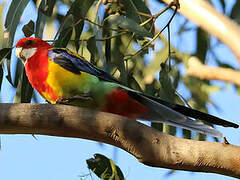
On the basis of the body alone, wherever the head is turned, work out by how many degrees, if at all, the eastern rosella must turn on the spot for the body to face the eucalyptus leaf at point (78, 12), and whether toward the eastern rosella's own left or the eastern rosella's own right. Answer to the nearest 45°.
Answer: approximately 90° to the eastern rosella's own right

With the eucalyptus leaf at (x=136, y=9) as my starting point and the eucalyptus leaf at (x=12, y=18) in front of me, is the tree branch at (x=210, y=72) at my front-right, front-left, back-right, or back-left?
back-right

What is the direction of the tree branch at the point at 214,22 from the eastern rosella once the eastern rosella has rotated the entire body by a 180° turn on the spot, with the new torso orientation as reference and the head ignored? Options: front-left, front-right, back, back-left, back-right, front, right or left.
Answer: front-left

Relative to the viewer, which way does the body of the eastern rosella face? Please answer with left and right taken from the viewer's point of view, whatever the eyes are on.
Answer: facing to the left of the viewer
